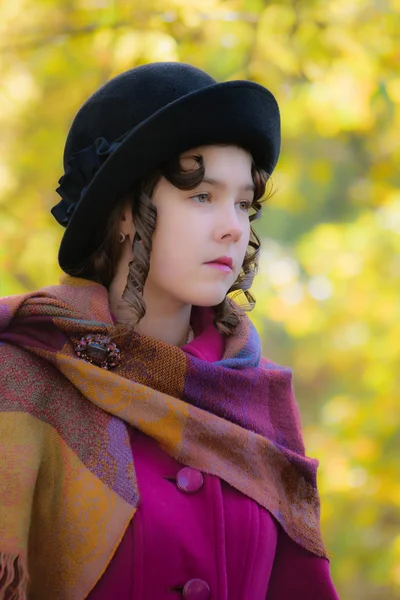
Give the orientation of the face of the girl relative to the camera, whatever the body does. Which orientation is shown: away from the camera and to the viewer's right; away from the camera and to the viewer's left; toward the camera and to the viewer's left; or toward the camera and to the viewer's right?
toward the camera and to the viewer's right
